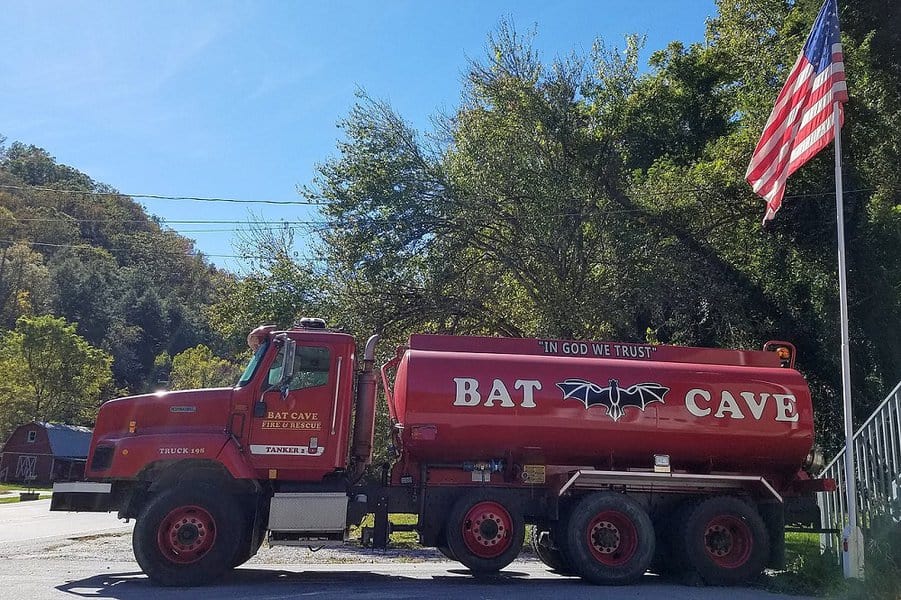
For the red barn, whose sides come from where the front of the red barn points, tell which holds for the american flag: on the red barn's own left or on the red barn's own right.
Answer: on the red barn's own left

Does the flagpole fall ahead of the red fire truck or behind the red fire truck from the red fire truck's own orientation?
behind

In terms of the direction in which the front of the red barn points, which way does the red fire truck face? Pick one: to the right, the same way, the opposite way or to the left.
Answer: to the right

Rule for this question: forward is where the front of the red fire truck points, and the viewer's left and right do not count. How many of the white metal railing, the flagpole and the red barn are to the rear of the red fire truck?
2

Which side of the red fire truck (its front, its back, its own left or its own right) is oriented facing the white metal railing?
back

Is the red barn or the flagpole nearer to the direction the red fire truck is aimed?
the red barn

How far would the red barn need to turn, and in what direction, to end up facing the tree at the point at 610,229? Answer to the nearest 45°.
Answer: approximately 45° to its left

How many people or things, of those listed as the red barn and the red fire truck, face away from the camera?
0

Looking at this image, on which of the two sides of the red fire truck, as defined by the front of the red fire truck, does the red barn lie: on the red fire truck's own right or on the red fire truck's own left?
on the red fire truck's own right

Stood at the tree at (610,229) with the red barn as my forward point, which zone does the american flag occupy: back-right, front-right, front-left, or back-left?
back-left

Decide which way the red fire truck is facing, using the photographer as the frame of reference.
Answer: facing to the left of the viewer
